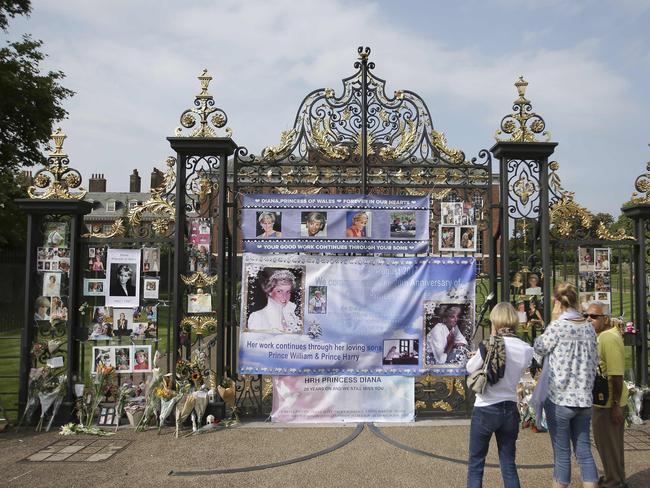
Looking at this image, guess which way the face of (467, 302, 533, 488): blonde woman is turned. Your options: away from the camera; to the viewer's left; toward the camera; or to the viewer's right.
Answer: away from the camera

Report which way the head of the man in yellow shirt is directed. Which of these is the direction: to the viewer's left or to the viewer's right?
to the viewer's left

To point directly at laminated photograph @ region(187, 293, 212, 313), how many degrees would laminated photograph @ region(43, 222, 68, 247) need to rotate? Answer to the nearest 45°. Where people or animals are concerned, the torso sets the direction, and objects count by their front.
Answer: approximately 45° to its left

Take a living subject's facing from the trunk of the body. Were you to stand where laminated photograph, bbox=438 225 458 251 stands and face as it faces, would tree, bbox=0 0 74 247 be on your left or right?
on your right

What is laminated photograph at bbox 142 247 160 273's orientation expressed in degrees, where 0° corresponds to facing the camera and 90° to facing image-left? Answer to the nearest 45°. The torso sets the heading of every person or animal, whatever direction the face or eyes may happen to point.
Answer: approximately 0°

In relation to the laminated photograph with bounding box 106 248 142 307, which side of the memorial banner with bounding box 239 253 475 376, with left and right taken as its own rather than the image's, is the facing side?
right

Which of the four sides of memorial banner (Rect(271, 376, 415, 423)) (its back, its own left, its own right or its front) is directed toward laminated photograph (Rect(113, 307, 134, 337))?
right
